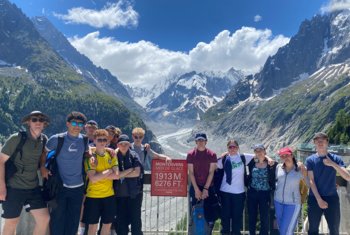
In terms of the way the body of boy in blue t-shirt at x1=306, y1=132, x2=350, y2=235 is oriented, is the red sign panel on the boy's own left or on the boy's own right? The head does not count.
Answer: on the boy's own right

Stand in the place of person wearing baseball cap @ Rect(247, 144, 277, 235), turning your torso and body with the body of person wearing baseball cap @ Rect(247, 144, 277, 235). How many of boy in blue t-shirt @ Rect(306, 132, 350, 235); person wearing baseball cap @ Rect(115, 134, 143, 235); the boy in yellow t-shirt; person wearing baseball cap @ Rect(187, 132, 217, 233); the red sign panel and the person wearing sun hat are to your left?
1

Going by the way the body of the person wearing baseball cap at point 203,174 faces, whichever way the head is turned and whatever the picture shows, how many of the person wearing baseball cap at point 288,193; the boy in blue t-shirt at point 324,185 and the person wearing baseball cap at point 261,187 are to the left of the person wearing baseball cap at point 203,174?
3

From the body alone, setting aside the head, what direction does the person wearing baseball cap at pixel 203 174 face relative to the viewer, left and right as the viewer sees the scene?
facing the viewer

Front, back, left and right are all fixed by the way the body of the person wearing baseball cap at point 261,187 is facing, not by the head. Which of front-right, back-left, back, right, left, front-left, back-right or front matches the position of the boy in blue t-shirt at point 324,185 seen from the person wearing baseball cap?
left

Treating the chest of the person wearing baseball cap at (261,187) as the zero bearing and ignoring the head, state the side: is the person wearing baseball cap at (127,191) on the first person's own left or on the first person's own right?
on the first person's own right

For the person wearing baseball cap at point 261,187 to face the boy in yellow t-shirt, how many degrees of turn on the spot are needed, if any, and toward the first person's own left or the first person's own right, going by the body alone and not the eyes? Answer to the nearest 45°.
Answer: approximately 45° to the first person's own right

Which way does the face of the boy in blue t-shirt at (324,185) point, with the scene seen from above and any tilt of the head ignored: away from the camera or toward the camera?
toward the camera

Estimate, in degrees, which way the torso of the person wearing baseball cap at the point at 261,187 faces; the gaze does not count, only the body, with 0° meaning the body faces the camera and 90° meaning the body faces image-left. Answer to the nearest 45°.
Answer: approximately 0°

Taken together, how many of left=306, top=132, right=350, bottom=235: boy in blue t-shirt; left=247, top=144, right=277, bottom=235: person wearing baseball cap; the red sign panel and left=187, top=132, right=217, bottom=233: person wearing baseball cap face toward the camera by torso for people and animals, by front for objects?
4

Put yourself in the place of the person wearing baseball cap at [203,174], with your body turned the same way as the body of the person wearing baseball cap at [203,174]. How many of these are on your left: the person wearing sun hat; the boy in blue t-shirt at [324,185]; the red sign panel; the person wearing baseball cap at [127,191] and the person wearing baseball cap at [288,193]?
2

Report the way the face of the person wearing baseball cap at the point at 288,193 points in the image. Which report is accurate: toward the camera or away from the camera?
toward the camera

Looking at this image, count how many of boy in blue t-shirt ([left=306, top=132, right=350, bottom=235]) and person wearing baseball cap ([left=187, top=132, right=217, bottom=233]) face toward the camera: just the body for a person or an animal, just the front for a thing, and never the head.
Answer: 2
